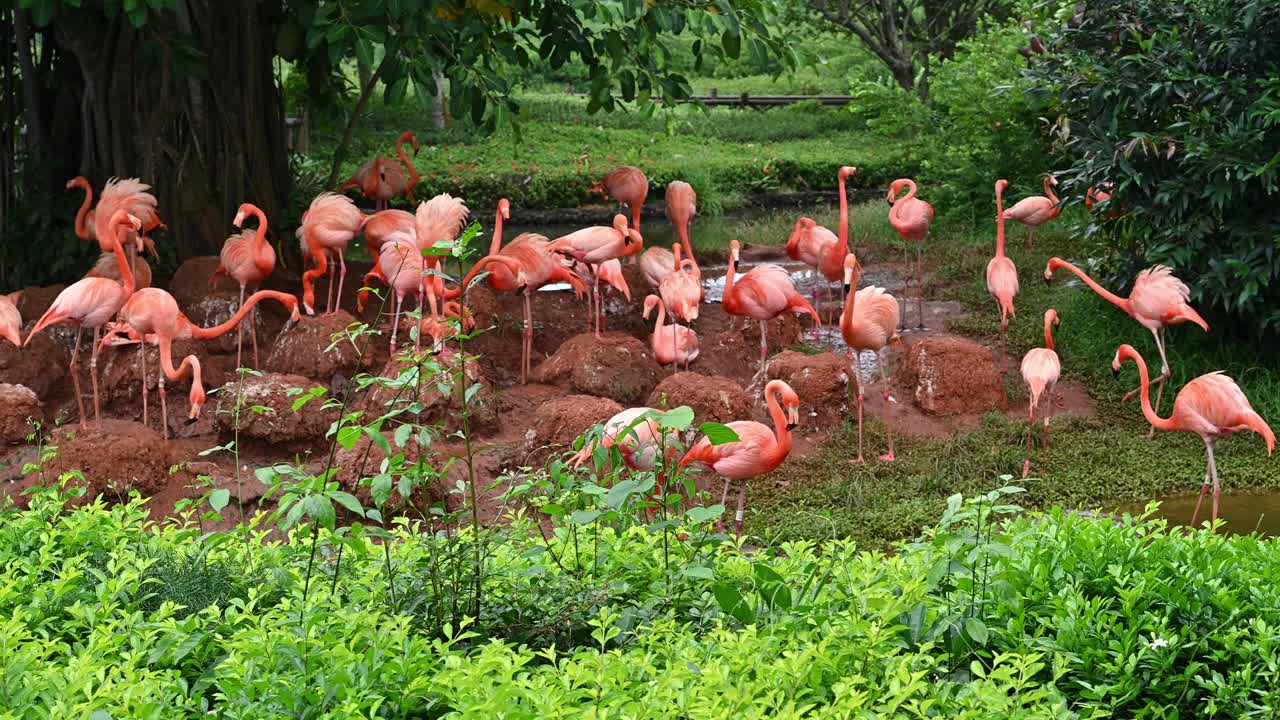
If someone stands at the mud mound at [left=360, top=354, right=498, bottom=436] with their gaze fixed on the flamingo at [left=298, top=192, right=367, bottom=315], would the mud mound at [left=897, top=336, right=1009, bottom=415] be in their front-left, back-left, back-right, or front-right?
back-right

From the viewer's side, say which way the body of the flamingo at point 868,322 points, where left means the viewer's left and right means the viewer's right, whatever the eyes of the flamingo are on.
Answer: facing the viewer and to the left of the viewer

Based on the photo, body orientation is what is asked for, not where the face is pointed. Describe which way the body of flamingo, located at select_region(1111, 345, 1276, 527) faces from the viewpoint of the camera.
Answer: to the viewer's left

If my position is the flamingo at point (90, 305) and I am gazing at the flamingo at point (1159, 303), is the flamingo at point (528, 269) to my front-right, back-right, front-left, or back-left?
front-left

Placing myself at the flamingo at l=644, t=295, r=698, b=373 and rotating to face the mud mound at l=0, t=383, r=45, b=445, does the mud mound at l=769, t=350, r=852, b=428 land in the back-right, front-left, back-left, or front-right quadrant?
back-left

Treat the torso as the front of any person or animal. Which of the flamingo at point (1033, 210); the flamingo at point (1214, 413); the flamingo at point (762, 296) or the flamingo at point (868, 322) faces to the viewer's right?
the flamingo at point (1033, 210)

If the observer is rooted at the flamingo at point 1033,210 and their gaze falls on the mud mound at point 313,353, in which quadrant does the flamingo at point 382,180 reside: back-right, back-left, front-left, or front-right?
front-right

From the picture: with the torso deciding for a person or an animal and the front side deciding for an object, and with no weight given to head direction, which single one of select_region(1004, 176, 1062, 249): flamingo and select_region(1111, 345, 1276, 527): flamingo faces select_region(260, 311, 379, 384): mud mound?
select_region(1111, 345, 1276, 527): flamingo

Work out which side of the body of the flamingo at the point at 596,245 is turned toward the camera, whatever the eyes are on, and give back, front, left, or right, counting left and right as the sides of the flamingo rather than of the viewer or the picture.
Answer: right

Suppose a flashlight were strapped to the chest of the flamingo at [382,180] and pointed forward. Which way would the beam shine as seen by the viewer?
to the viewer's right

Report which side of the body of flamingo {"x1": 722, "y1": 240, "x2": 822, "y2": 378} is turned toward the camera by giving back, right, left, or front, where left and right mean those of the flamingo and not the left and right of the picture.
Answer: left

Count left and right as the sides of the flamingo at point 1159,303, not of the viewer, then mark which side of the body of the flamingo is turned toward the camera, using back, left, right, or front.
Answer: left

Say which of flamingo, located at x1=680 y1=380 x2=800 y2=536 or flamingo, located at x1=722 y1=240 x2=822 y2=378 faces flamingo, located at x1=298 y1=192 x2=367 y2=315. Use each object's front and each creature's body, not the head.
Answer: flamingo, located at x1=722 y1=240 x2=822 y2=378

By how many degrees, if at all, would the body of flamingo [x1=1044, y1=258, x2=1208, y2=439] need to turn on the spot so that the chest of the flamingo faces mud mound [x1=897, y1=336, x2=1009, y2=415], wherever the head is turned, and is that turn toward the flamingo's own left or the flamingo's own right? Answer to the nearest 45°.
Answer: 0° — it already faces it

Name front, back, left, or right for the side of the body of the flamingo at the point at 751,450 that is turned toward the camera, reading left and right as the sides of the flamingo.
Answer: right
